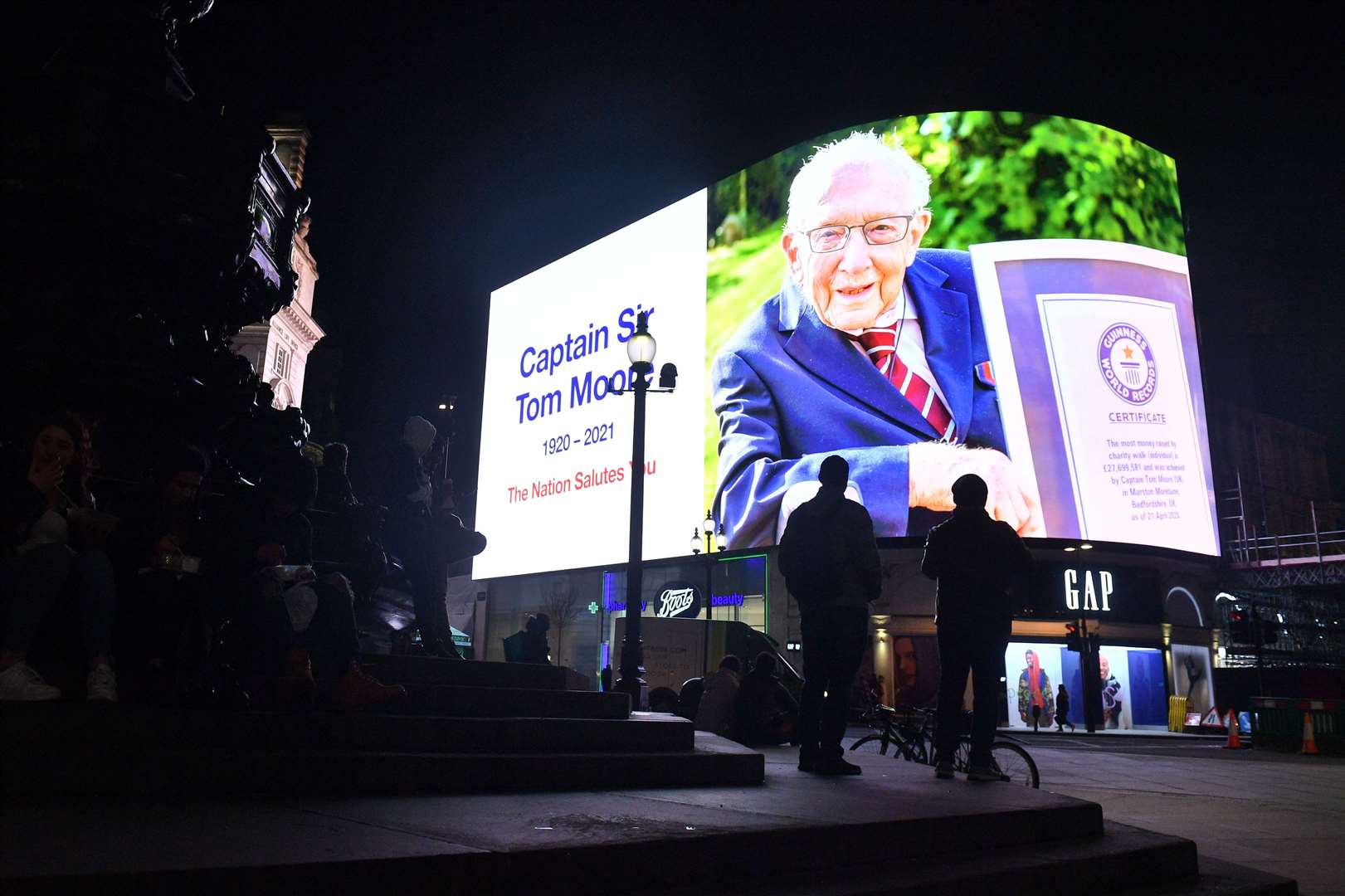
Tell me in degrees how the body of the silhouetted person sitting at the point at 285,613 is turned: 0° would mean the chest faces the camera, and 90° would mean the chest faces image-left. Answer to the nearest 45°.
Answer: approximately 315°

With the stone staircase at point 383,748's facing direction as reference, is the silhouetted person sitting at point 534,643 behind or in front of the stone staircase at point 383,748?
behind

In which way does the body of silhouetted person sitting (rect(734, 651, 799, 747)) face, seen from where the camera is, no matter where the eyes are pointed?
away from the camera

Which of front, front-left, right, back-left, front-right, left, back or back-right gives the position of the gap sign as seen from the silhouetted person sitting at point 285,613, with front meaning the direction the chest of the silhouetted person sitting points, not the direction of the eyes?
left

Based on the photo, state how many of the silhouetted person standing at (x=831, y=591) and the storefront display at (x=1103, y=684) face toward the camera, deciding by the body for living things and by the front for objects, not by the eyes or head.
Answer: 1

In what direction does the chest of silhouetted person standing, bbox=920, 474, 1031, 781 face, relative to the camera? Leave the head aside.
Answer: away from the camera

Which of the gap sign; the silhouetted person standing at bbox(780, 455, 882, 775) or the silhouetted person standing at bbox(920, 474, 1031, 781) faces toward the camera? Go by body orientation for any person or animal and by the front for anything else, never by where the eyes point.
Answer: the gap sign

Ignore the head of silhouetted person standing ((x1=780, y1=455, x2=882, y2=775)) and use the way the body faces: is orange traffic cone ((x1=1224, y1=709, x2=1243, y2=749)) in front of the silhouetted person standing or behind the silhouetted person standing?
in front

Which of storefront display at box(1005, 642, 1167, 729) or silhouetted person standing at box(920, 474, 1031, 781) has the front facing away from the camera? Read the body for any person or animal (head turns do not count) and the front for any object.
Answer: the silhouetted person standing

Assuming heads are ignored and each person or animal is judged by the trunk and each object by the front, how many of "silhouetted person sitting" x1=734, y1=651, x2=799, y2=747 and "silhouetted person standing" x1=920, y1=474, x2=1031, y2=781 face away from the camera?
2

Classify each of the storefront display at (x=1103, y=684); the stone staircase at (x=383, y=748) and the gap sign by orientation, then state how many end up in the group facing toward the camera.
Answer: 3

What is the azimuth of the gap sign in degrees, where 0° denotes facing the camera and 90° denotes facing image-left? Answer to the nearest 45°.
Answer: approximately 0°

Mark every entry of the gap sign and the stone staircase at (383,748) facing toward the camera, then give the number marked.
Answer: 2
